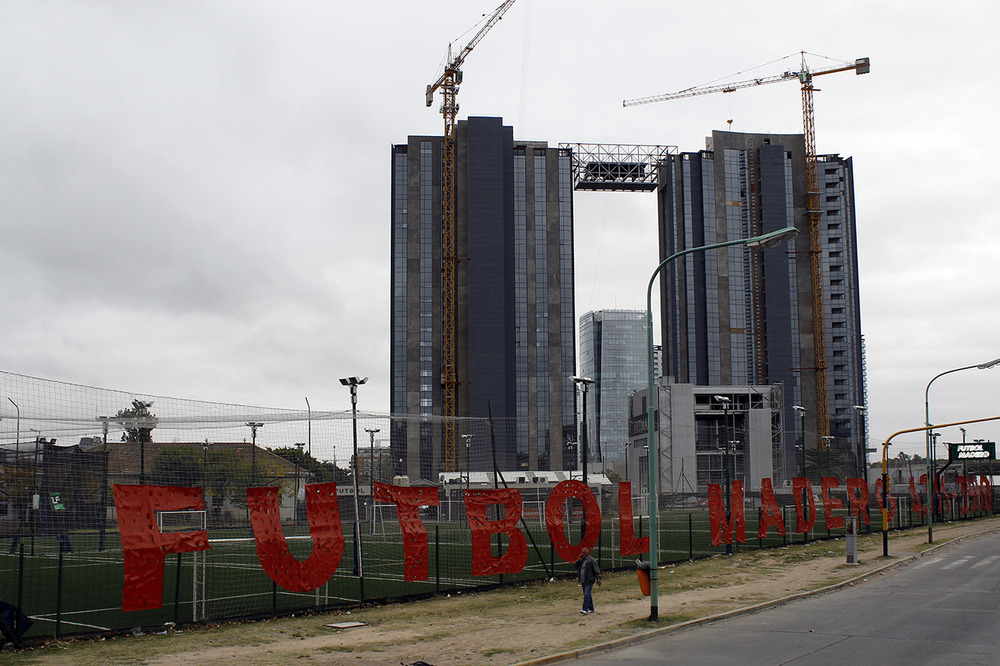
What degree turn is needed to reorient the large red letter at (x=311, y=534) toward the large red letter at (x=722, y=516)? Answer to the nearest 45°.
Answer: approximately 135° to its left

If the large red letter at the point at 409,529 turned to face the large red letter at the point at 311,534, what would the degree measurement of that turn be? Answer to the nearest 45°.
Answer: approximately 45° to its right

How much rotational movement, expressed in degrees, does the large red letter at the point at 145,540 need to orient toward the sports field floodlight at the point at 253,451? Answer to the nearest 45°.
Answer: approximately 135° to its left

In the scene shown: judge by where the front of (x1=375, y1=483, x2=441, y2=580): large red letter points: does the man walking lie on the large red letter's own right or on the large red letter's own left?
on the large red letter's own left

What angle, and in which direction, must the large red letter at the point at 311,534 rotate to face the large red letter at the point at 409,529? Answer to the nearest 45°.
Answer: approximately 135° to its left

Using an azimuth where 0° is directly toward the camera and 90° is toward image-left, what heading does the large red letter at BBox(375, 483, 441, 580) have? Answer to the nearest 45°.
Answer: approximately 0°

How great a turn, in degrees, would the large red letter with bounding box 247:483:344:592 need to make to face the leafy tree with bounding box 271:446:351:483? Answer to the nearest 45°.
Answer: approximately 180°
